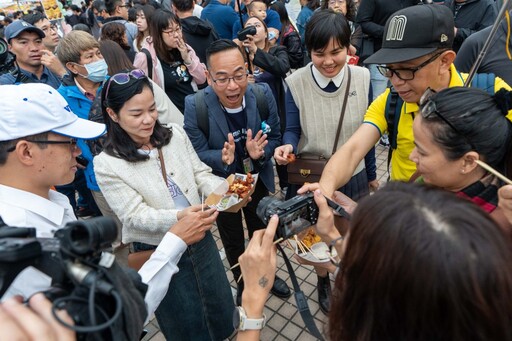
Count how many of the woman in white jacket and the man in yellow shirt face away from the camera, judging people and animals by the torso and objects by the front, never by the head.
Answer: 0

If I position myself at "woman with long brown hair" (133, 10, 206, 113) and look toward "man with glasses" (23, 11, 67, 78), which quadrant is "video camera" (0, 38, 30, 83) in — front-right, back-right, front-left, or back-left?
front-left

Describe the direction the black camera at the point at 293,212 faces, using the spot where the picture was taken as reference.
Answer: facing away from the viewer and to the left of the viewer

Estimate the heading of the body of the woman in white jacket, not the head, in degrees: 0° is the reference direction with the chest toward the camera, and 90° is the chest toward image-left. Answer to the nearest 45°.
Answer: approximately 315°

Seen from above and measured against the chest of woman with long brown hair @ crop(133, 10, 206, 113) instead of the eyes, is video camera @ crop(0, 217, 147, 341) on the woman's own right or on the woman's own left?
on the woman's own right

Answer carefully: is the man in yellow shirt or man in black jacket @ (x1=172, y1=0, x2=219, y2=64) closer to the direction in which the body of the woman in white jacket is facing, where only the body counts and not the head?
the man in yellow shirt

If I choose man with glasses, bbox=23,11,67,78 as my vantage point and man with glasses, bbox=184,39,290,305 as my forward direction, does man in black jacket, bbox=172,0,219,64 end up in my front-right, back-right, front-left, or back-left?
front-left

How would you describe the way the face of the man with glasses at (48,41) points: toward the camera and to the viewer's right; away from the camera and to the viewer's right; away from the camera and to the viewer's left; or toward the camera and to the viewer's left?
toward the camera and to the viewer's right

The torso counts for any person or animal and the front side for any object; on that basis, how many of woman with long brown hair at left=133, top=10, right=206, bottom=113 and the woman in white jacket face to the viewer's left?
0

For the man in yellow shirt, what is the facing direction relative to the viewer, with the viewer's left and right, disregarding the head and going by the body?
facing the viewer and to the left of the viewer

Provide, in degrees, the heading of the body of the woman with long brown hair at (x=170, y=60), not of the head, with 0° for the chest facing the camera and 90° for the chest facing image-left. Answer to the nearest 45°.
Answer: approximately 315°

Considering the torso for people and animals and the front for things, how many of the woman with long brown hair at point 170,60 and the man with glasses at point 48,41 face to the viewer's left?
0

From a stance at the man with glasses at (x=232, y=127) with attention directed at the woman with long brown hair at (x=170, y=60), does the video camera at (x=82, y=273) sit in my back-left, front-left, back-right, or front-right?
back-left

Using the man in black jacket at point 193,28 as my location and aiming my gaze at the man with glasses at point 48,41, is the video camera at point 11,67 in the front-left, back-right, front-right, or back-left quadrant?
front-left

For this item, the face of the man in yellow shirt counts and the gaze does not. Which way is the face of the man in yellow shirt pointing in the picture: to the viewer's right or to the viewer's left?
to the viewer's left

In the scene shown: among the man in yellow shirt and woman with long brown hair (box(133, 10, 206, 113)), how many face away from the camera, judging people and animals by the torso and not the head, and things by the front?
0

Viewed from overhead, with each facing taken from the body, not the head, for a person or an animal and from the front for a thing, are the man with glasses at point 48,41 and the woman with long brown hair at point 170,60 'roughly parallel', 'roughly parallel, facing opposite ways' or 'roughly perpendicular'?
roughly parallel
